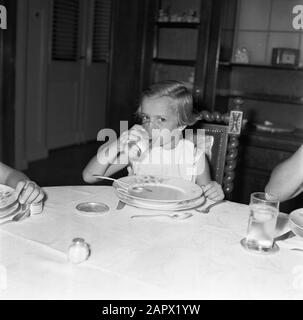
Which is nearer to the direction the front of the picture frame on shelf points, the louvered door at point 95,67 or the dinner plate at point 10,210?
the dinner plate

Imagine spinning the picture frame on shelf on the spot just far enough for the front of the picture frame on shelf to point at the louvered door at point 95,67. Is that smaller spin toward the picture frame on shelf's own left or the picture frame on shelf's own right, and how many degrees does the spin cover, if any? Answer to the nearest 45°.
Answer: approximately 135° to the picture frame on shelf's own right

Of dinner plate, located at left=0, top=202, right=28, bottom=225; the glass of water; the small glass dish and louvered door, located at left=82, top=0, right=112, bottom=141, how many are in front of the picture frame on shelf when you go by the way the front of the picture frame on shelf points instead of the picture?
3

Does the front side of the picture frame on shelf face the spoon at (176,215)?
yes

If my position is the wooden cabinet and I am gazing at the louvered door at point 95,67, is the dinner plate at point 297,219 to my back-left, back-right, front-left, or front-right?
back-left

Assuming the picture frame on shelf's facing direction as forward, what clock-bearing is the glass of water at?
The glass of water is roughly at 12 o'clock from the picture frame on shelf.

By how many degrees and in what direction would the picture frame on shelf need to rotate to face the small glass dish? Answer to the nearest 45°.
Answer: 0° — it already faces it

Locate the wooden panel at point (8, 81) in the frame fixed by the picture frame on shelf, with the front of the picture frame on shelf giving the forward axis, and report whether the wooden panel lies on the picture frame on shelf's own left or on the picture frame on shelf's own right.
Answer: on the picture frame on shelf's own right

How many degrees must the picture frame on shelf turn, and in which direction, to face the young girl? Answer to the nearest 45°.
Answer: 0° — it already faces them

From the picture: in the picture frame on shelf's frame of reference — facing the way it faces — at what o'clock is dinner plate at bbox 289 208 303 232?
The dinner plate is roughly at 12 o'clock from the picture frame on shelf.

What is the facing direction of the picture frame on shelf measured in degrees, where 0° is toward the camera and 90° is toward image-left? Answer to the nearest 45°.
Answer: approximately 0°
